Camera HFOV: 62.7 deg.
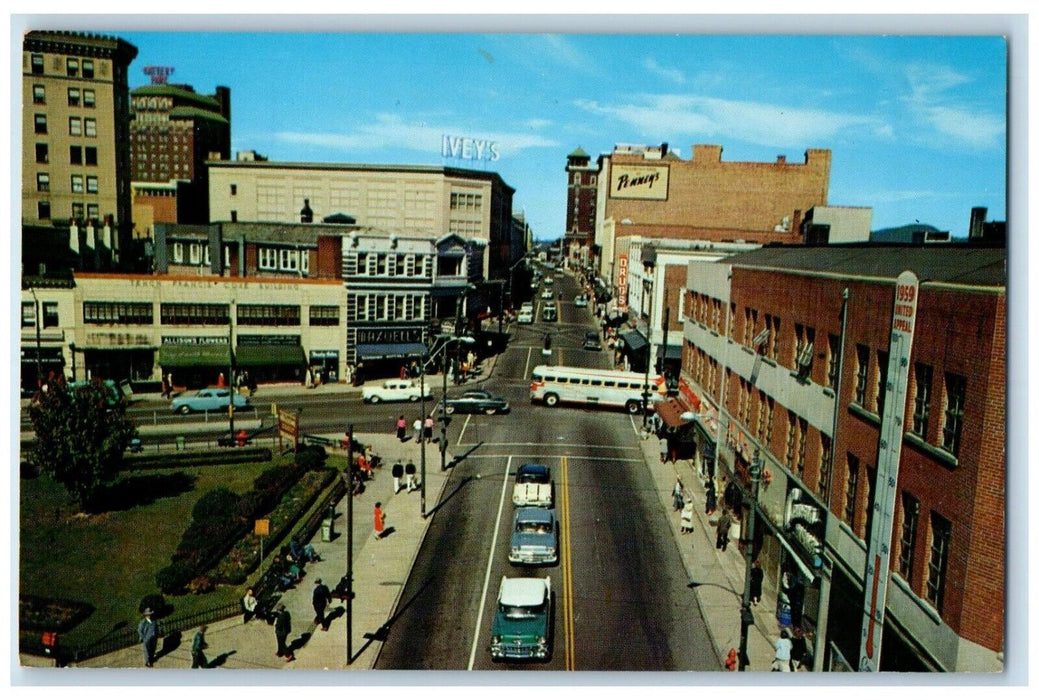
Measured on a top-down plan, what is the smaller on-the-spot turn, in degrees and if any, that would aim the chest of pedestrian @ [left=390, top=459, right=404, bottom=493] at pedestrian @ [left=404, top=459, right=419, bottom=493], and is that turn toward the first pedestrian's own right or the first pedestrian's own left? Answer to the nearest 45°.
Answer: approximately 45° to the first pedestrian's own right

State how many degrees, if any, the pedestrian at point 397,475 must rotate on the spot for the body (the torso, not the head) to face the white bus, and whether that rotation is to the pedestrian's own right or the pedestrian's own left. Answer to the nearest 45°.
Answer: approximately 45° to the pedestrian's own right

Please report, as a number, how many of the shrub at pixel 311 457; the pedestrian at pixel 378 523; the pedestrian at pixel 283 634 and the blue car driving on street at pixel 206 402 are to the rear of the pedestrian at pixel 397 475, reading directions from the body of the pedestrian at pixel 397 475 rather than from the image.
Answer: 2

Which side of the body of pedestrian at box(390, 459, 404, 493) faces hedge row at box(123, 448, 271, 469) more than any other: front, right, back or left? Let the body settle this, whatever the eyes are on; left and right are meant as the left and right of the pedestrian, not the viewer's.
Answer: left

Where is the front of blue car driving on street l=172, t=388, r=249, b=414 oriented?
to the viewer's left

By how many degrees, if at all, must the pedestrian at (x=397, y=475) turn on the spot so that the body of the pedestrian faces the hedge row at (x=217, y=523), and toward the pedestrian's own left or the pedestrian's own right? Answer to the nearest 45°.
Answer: approximately 135° to the pedestrian's own left

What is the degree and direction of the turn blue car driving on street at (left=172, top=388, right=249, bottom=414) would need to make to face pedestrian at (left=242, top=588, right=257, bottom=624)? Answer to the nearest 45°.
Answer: approximately 90° to its left

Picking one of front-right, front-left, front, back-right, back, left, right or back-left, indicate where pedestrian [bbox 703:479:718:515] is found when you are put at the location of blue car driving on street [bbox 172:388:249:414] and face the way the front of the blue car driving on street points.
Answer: back-left

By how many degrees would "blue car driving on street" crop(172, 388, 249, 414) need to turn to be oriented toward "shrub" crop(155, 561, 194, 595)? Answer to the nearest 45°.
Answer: approximately 90° to its left

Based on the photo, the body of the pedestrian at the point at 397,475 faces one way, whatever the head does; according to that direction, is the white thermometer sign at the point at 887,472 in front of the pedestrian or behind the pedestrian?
behind

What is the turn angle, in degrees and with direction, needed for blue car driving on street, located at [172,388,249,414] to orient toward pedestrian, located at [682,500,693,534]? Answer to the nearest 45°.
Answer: approximately 135° to its left

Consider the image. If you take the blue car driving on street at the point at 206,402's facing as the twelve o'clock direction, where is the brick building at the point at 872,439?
The brick building is roughly at 8 o'clock from the blue car driving on street.

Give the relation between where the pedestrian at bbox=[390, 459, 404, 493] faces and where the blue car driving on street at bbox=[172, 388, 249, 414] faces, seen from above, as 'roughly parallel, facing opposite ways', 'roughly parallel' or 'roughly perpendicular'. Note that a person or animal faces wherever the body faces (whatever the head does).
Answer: roughly perpendicular

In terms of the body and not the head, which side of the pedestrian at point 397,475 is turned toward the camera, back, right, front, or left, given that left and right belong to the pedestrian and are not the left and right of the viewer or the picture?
back

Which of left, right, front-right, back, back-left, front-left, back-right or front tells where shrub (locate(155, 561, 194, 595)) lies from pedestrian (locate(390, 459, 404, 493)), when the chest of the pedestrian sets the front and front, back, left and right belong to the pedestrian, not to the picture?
back-left

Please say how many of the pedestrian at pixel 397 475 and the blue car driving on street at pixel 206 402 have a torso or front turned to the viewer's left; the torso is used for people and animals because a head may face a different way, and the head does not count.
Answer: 1
